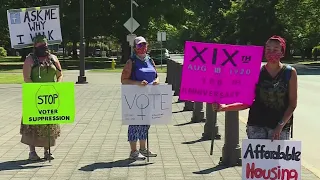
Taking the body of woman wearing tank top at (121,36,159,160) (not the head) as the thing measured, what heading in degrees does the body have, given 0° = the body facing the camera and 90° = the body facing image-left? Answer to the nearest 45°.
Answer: approximately 315°

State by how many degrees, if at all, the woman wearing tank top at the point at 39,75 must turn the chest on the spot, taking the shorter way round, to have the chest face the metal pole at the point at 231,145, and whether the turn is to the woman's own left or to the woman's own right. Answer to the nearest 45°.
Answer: approximately 90° to the woman's own left

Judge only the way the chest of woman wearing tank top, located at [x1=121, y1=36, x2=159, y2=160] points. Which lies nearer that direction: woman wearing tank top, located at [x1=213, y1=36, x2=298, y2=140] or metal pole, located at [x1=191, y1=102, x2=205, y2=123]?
the woman wearing tank top

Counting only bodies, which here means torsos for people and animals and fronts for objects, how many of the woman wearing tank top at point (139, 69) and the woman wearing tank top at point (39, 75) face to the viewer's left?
0

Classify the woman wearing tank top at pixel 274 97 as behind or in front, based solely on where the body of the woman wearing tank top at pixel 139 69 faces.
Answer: in front
